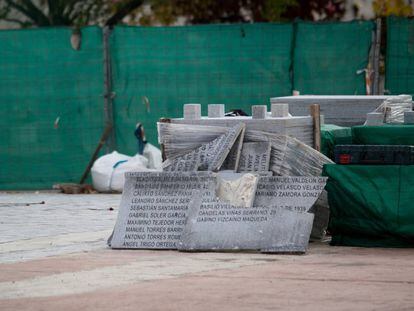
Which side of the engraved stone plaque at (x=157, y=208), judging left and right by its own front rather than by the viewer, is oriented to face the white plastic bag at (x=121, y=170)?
back

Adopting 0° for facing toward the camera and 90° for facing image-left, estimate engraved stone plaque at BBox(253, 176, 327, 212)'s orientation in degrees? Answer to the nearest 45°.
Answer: approximately 0°

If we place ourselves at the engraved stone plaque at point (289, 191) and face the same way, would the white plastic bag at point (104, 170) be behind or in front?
behind

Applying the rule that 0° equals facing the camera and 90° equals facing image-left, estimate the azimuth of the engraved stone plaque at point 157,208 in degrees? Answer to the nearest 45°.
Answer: approximately 0°

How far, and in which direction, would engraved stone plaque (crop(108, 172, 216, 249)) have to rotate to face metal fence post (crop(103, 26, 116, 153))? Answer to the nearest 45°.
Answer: approximately 180°

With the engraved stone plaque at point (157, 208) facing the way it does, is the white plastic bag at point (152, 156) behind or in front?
behind

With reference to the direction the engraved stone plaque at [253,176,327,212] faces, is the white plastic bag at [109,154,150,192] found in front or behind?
behind

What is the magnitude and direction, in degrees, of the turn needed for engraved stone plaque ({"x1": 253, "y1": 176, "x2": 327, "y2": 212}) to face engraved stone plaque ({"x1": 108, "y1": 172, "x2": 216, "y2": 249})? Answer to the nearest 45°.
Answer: approximately 90° to its right

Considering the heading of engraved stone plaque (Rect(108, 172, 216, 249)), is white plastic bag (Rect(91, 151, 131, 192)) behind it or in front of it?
behind

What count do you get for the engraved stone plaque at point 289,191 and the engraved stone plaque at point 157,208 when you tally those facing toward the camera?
2
